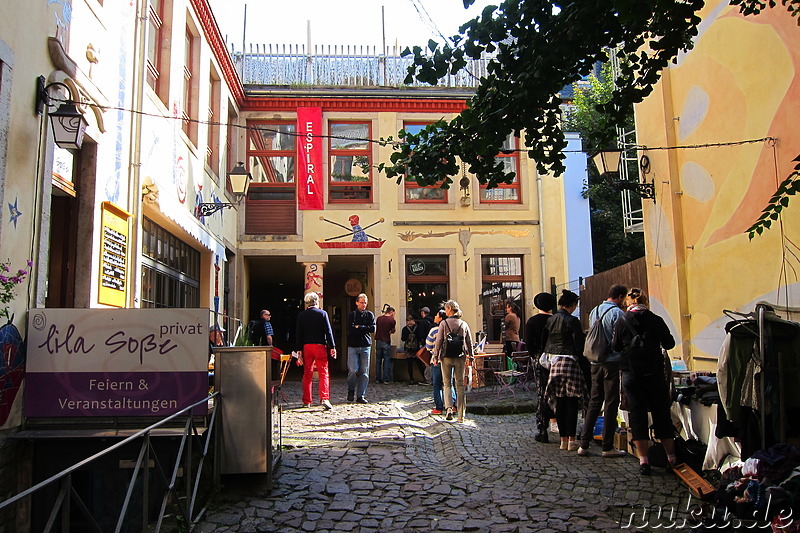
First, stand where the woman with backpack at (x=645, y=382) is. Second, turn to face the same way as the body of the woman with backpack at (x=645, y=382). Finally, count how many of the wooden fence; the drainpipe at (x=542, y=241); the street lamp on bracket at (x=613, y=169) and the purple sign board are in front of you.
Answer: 3

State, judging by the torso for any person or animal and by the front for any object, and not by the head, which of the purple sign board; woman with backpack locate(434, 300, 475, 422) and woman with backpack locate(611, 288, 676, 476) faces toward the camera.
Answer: the purple sign board

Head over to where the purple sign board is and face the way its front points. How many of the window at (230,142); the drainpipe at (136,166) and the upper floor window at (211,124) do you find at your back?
3

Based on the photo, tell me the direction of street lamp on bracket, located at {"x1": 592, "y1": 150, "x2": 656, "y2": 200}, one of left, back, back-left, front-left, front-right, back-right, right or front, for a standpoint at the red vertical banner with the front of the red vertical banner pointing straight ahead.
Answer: front-left

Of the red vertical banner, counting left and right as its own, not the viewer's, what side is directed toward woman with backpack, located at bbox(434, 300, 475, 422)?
front

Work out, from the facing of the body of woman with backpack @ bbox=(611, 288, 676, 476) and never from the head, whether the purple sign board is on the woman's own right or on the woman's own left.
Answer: on the woman's own left

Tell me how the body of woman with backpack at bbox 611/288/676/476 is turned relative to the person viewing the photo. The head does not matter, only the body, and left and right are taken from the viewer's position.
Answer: facing away from the viewer

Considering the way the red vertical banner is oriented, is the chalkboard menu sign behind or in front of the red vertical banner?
in front

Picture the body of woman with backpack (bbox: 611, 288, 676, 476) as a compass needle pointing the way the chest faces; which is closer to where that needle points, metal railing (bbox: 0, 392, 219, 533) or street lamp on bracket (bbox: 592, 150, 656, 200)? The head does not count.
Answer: the street lamp on bracket

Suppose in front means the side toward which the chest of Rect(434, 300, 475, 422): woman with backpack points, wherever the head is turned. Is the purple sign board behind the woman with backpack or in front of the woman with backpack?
behind

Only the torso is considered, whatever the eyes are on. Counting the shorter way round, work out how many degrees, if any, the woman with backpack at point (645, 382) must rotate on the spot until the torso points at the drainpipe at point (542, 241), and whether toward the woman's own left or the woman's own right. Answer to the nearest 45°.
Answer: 0° — they already face it

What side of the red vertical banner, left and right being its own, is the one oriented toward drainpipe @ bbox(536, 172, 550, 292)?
left

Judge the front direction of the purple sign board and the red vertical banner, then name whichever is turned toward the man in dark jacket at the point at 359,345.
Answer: the red vertical banner

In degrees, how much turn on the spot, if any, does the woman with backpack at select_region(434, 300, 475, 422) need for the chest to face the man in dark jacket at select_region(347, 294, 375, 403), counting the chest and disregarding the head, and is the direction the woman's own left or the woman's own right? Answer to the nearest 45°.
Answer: approximately 45° to the woman's own left

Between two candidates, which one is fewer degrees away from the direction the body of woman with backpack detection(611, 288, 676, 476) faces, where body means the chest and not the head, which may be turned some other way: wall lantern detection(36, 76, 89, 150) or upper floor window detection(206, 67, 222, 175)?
the upper floor window

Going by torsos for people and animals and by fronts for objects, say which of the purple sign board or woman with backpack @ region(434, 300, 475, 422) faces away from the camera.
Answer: the woman with backpack

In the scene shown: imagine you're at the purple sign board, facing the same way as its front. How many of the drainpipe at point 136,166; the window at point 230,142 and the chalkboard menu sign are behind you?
3

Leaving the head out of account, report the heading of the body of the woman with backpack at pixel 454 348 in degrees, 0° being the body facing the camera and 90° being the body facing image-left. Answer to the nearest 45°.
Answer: approximately 180°
